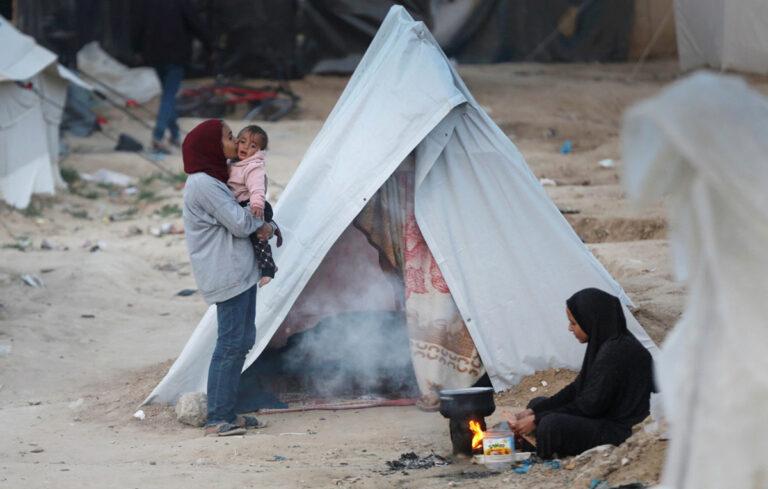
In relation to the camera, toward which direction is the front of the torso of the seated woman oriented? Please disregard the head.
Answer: to the viewer's left

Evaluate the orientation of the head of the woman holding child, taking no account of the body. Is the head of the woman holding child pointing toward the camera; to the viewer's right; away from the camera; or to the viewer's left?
to the viewer's right

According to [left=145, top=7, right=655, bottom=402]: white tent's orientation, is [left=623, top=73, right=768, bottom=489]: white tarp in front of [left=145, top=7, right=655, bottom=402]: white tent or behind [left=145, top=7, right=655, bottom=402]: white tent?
in front

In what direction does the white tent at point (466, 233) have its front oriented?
toward the camera

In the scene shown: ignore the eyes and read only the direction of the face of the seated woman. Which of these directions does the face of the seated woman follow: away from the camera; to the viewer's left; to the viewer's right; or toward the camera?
to the viewer's left

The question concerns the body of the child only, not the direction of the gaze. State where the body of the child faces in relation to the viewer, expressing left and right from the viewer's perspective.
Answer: facing the viewer and to the left of the viewer

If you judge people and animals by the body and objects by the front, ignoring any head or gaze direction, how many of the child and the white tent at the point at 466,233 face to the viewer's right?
0

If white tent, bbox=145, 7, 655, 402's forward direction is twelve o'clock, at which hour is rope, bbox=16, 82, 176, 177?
The rope is roughly at 5 o'clock from the white tent.

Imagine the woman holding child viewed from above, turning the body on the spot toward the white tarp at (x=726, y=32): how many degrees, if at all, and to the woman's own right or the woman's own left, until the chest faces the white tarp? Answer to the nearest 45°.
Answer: approximately 45° to the woman's own left

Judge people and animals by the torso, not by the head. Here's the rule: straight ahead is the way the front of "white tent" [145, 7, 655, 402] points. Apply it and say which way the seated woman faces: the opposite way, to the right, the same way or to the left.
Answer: to the right

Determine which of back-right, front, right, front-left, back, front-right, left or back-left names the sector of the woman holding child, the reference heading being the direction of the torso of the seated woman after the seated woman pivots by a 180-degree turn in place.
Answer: back

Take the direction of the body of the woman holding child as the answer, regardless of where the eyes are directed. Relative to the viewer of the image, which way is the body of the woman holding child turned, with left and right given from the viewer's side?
facing to the right of the viewer
